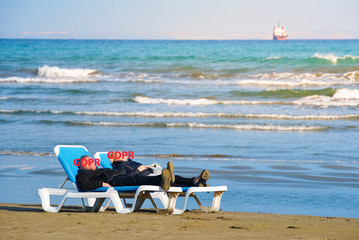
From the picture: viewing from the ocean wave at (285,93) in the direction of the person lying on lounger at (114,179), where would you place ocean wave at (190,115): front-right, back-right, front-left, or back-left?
front-right

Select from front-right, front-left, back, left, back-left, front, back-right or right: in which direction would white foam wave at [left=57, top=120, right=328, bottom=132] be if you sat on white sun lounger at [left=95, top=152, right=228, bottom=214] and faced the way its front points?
left

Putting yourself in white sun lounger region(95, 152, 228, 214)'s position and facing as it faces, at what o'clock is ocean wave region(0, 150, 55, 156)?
The ocean wave is roughly at 8 o'clock from the white sun lounger.

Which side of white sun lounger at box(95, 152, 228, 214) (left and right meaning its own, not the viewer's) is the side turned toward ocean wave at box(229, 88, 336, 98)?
left

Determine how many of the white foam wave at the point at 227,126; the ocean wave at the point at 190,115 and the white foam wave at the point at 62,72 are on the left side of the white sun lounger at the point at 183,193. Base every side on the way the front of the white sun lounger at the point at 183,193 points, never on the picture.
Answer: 3

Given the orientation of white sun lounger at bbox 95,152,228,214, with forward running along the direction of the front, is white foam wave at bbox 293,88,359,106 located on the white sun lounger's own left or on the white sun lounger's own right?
on the white sun lounger's own left

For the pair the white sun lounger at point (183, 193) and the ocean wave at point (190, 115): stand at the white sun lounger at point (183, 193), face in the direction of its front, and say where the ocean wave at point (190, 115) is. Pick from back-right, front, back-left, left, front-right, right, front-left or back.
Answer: left

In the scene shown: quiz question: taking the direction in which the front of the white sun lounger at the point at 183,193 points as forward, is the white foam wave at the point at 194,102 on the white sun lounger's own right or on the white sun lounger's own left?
on the white sun lounger's own left

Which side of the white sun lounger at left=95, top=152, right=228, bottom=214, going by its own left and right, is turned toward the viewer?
right

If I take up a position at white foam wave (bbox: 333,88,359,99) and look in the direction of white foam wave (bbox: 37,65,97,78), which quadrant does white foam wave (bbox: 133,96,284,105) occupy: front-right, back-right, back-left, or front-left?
front-left

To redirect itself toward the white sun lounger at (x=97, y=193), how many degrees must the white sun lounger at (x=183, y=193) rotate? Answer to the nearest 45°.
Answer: approximately 180°
